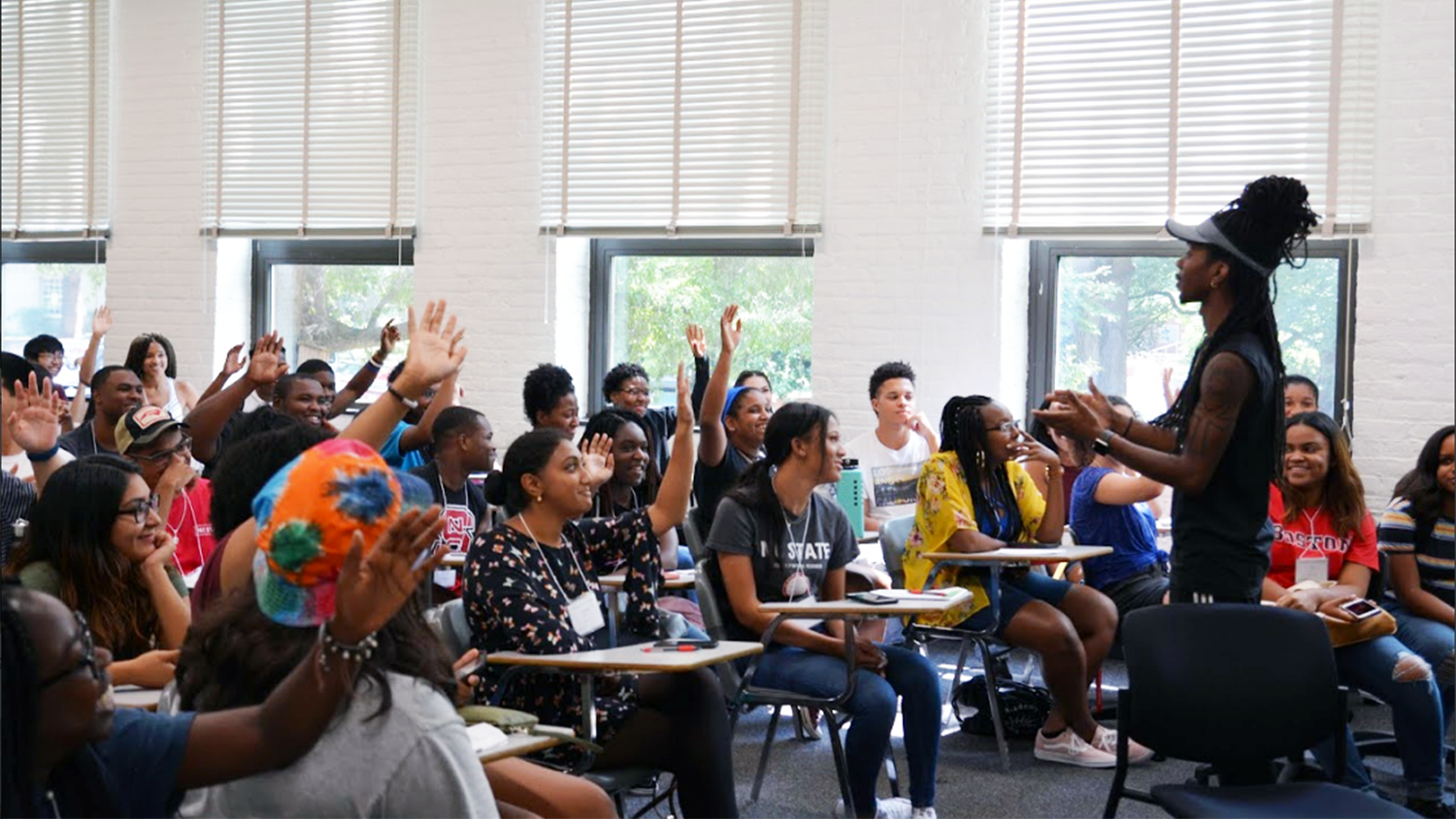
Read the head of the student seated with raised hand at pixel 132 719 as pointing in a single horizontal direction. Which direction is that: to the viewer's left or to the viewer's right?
to the viewer's right

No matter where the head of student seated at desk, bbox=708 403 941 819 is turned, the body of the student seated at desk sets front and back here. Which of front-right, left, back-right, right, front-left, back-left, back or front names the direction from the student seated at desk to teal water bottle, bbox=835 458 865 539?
back-left

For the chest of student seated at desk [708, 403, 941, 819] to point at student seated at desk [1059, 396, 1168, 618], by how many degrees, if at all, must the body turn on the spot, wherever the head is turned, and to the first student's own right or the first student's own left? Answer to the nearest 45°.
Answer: approximately 90° to the first student's own left

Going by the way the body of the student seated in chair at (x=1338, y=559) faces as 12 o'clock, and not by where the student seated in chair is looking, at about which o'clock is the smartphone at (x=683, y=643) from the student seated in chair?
The smartphone is roughly at 1 o'clock from the student seated in chair.

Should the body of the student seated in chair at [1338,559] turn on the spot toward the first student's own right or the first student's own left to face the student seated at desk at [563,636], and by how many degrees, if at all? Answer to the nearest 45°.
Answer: approximately 45° to the first student's own right

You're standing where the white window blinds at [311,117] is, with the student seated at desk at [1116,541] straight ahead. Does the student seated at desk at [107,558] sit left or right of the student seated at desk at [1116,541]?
right
